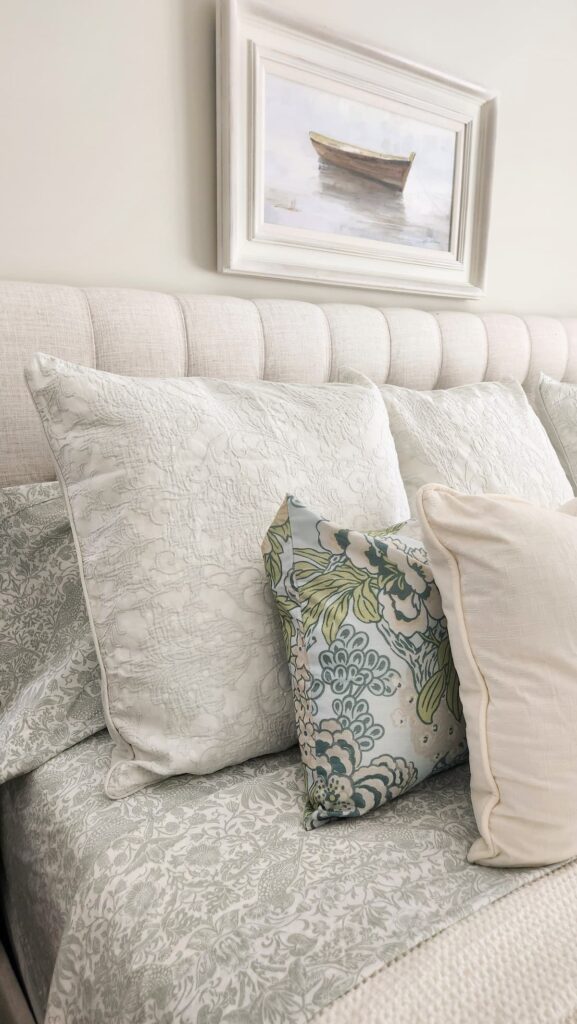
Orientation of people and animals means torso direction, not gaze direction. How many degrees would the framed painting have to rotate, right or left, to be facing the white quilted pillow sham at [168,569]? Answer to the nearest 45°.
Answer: approximately 45° to its right

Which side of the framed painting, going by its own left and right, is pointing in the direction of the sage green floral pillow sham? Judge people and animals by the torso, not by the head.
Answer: right

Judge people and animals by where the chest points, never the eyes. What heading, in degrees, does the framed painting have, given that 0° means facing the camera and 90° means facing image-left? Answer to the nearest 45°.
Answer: approximately 315°
